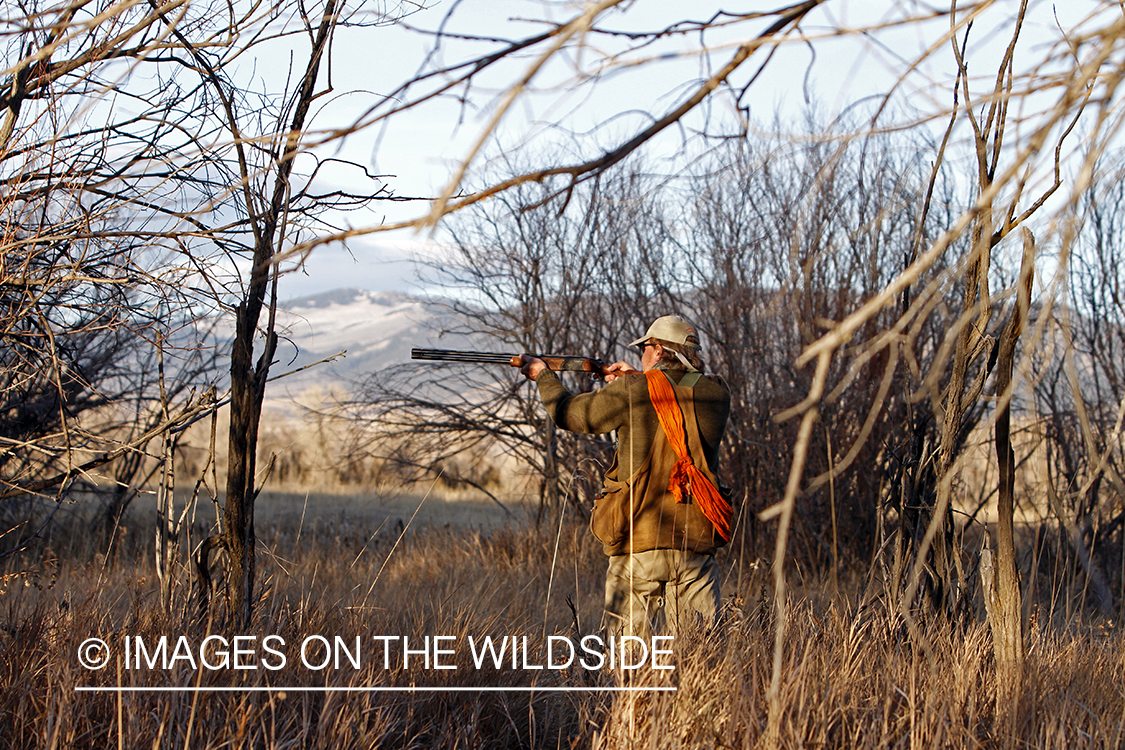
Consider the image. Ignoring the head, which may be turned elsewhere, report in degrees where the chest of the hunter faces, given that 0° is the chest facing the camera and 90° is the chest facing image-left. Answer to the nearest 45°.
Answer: approximately 135°
